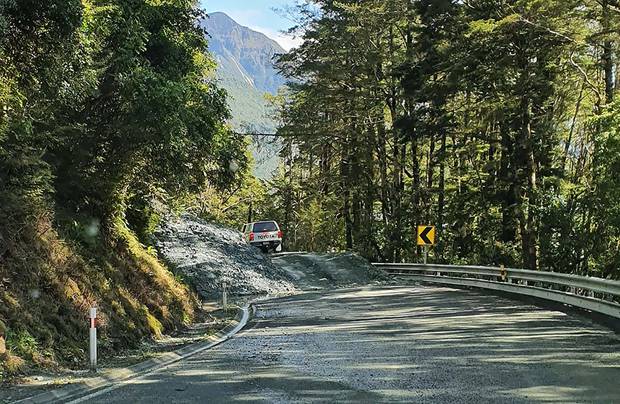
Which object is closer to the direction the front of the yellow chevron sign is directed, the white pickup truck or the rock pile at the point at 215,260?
the rock pile

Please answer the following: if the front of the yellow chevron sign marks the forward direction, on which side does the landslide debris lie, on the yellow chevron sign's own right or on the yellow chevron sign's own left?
on the yellow chevron sign's own right

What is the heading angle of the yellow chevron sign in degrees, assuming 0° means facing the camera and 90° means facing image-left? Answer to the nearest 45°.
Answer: approximately 0°

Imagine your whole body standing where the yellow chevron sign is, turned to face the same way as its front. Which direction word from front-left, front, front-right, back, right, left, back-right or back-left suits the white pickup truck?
back-right

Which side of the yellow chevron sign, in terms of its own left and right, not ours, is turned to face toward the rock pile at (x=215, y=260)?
right

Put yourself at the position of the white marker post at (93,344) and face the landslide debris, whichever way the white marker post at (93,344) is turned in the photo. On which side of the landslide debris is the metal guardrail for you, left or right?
right

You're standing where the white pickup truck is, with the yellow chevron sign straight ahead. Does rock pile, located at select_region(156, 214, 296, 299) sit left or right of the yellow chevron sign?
right
